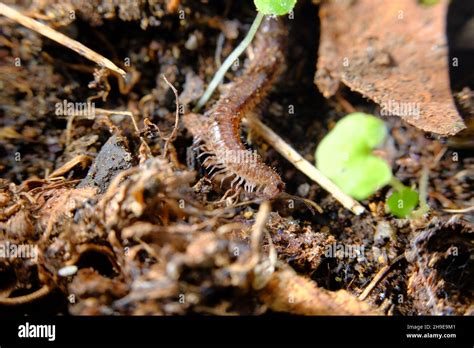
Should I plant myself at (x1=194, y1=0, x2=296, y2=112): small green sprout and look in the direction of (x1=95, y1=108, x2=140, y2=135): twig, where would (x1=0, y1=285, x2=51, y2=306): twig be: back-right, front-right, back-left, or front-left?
front-left

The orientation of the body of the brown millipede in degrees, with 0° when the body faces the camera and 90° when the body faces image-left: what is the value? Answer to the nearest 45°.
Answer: approximately 315°

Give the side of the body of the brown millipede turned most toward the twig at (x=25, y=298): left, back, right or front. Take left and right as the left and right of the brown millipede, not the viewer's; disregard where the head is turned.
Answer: right

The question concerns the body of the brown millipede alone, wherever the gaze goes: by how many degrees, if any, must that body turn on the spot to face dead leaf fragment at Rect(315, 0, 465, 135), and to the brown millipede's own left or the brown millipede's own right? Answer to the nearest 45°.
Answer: approximately 45° to the brown millipede's own left

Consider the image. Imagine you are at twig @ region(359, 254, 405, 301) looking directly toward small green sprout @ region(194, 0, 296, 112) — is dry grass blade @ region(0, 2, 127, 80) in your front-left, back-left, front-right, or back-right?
front-left

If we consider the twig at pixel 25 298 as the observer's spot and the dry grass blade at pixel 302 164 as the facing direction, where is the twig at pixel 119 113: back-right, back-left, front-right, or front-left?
front-left

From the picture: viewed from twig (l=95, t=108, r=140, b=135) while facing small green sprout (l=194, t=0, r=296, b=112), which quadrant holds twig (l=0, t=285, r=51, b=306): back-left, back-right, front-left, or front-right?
back-right

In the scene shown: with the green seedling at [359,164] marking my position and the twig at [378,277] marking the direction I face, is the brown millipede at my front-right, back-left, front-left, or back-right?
back-right

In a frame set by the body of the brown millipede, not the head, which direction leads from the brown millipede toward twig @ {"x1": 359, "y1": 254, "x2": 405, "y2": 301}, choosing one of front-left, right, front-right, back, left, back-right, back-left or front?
front

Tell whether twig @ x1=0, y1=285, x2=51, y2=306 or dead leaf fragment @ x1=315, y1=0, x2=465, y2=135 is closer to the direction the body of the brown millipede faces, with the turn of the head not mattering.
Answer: the dead leaf fragment
